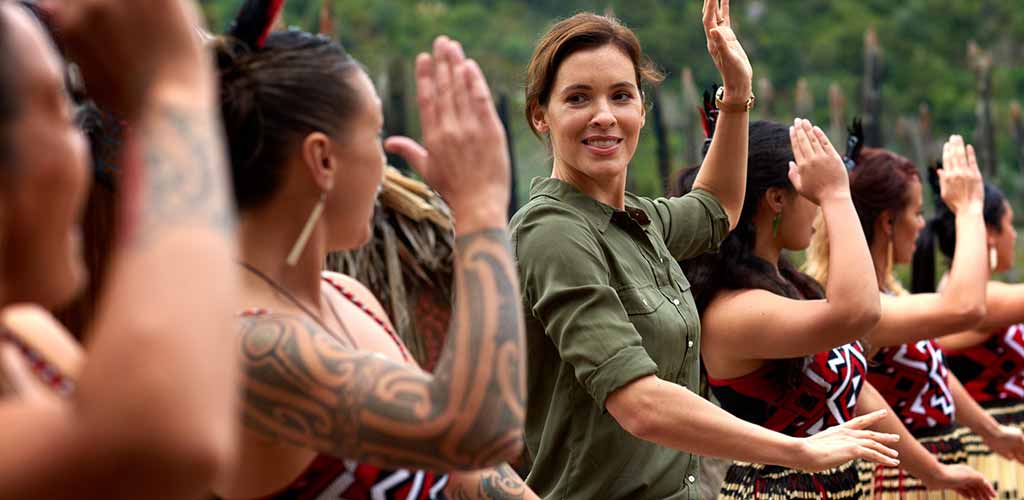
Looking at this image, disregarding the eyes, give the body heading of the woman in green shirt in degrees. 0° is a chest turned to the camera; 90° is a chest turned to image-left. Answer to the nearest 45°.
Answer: approximately 315°

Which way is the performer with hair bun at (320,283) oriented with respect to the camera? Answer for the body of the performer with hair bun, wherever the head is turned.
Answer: to the viewer's right

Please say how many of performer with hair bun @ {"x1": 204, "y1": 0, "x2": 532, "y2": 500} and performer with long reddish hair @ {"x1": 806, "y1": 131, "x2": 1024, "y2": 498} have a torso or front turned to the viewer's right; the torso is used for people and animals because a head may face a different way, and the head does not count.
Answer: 2

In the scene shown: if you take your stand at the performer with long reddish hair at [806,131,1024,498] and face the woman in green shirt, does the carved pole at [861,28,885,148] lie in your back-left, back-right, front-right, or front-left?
back-right

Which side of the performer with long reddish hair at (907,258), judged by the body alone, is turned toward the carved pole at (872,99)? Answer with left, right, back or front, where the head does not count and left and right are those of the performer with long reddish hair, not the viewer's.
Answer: left

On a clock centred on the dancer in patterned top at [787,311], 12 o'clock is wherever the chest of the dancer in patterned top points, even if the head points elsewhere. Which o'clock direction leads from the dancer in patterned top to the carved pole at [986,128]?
The carved pole is roughly at 9 o'clock from the dancer in patterned top.

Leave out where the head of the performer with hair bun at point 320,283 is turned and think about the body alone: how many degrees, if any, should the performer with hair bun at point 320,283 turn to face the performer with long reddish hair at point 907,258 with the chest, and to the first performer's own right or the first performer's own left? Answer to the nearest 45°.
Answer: approximately 45° to the first performer's own left
